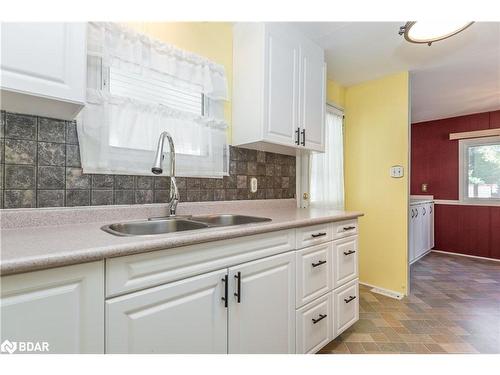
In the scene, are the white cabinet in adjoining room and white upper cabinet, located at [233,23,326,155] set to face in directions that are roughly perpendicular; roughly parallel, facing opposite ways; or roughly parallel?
roughly parallel

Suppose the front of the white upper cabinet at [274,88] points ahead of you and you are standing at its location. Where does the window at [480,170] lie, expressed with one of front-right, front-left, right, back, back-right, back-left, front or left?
left

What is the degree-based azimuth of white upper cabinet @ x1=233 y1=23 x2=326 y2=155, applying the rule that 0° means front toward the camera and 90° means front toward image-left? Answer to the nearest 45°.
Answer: approximately 315°

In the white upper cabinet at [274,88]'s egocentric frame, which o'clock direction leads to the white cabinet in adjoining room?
The white cabinet in adjoining room is roughly at 9 o'clock from the white upper cabinet.

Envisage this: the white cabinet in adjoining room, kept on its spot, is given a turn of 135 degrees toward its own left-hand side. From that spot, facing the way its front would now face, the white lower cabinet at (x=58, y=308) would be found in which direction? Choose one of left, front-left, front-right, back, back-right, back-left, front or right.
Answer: back-left

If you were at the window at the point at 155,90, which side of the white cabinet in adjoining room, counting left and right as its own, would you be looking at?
right

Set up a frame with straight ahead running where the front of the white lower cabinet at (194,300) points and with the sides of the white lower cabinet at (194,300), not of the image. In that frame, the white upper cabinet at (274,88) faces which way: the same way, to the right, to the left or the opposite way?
the same way

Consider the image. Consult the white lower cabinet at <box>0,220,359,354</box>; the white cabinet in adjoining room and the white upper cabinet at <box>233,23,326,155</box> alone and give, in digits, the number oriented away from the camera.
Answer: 0

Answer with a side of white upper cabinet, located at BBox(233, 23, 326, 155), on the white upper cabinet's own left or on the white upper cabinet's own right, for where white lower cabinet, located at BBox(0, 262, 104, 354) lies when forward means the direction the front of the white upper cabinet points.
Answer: on the white upper cabinet's own right

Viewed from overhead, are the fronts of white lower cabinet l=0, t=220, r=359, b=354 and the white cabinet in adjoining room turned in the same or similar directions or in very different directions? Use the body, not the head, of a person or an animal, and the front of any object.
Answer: same or similar directions

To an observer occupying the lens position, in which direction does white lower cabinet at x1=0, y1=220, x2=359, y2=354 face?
facing the viewer and to the right of the viewer
